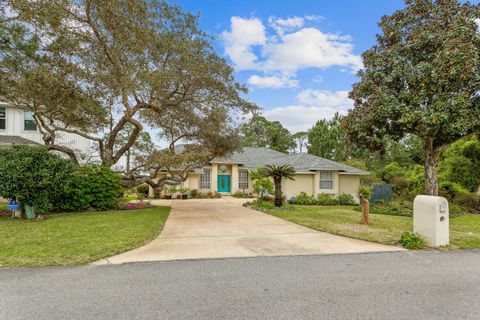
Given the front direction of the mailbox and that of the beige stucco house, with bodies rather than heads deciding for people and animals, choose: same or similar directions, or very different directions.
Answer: same or similar directions

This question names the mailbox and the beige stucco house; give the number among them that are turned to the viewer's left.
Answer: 0

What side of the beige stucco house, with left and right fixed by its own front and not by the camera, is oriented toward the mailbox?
front

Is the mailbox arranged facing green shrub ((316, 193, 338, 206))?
no

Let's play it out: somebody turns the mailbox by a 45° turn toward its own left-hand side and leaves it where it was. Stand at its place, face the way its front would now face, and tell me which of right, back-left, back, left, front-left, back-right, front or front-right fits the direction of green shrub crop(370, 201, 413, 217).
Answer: left

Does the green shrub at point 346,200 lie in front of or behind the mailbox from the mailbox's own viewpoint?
behind

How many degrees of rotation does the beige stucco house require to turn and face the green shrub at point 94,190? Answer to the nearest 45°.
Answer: approximately 45° to its right

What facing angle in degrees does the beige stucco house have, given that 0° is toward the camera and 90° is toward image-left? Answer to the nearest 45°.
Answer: approximately 0°

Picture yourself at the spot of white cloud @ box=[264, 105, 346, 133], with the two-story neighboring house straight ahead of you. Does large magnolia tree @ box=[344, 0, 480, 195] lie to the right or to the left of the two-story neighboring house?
left

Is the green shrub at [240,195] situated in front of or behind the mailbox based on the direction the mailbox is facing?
behind
